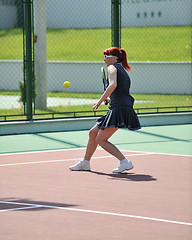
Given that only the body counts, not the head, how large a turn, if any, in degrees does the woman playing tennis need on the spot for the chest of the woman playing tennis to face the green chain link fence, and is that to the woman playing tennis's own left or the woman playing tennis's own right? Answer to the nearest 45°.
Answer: approximately 90° to the woman playing tennis's own right

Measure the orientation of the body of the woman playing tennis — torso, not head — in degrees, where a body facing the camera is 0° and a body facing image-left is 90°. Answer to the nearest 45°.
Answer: approximately 90°

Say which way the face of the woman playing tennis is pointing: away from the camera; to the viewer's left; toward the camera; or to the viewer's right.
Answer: to the viewer's left
